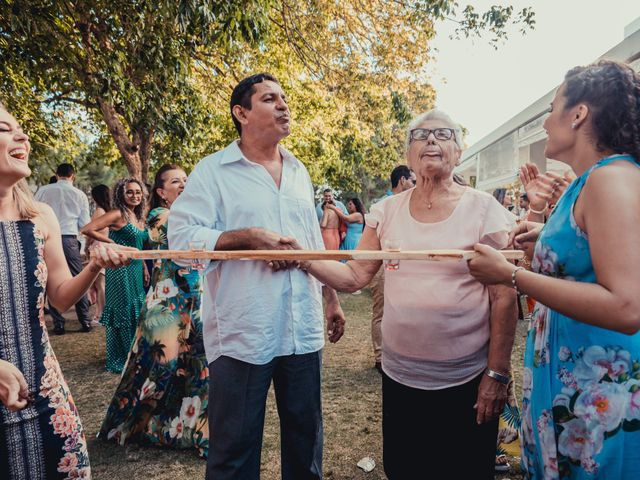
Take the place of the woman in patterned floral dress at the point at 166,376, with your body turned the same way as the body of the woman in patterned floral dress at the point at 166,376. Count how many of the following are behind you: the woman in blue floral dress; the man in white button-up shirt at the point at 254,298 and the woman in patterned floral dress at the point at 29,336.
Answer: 0

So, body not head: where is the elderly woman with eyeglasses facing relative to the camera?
toward the camera

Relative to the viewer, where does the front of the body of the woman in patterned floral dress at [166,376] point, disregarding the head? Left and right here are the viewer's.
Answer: facing the viewer and to the right of the viewer

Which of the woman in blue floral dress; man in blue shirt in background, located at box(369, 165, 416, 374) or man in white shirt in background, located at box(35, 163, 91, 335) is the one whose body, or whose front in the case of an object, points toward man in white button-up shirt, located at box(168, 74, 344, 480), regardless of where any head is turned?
the woman in blue floral dress

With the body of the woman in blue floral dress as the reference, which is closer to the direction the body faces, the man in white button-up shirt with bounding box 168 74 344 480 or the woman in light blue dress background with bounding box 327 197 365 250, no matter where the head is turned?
the man in white button-up shirt

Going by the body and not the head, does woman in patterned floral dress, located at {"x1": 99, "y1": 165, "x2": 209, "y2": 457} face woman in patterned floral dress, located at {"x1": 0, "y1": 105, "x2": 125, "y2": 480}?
no

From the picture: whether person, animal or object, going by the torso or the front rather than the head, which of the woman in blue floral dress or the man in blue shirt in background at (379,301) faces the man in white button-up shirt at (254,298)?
the woman in blue floral dress

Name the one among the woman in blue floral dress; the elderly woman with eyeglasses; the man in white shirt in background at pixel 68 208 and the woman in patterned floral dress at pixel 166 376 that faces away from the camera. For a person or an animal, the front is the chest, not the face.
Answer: the man in white shirt in background

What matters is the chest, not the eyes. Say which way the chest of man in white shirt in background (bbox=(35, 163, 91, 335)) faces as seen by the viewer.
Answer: away from the camera

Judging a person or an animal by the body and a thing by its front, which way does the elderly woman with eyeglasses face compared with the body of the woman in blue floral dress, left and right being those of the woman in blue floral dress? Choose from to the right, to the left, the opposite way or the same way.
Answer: to the left

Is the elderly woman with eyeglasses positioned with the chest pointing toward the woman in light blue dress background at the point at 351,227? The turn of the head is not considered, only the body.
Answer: no

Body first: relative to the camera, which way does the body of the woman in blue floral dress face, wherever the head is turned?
to the viewer's left

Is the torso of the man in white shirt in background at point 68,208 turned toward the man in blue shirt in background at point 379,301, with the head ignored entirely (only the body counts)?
no

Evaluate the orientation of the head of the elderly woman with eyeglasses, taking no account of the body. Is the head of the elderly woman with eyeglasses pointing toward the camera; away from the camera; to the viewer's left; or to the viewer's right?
toward the camera
